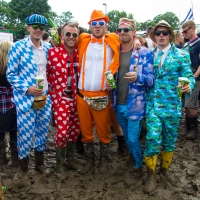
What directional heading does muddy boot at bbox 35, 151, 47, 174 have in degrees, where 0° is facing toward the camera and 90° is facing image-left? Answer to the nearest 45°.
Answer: approximately 315°

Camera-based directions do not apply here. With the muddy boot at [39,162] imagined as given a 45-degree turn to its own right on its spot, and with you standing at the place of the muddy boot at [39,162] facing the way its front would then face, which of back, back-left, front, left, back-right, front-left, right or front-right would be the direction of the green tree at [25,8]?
back

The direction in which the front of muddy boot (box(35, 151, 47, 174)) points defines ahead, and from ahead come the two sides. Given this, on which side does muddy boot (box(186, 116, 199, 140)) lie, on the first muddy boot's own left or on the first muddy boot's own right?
on the first muddy boot's own left

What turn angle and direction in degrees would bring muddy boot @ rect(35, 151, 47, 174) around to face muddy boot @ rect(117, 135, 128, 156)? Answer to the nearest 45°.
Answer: approximately 45° to its left

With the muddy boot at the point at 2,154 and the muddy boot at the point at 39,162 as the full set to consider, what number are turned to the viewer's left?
0
